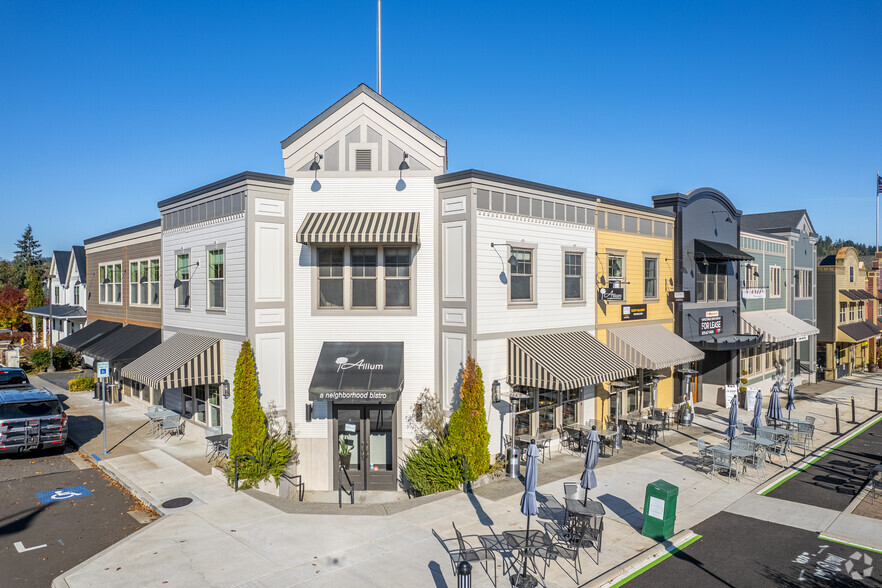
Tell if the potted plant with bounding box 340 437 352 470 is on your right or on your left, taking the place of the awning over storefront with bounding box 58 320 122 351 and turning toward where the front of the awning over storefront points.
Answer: on your left

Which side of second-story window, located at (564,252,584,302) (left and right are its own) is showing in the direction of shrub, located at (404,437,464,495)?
right

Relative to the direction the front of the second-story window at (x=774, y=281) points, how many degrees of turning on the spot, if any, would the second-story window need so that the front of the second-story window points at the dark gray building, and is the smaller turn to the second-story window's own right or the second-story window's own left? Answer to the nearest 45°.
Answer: approximately 45° to the second-story window's own right

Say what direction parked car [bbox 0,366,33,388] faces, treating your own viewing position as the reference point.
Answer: facing away from the viewer

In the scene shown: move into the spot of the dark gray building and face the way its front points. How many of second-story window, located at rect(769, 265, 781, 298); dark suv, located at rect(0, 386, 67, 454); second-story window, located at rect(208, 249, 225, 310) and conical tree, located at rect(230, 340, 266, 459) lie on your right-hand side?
3

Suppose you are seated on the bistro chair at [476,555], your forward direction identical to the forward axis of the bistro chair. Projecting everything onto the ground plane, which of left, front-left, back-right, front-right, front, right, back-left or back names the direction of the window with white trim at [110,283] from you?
back-left

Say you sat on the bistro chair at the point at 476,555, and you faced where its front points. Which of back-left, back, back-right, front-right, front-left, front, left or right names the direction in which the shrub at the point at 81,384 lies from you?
back-left

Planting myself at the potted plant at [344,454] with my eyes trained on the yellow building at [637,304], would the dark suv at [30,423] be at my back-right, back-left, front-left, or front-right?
back-left

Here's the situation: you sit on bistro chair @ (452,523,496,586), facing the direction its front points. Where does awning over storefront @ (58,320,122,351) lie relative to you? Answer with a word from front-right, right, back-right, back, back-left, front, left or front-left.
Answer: back-left

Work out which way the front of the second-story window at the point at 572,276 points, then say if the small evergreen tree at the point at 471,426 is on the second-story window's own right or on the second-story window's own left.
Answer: on the second-story window's own right

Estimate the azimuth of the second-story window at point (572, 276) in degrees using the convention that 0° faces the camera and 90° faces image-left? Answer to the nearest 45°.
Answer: approximately 315°

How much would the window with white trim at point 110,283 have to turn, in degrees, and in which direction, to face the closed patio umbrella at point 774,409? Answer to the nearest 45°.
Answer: approximately 90° to its left

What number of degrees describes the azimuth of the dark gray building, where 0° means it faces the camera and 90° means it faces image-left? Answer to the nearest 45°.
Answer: approximately 315°

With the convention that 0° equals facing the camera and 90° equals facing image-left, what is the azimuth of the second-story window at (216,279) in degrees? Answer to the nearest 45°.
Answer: approximately 45°

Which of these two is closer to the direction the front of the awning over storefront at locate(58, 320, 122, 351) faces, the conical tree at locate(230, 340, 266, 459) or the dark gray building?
the conical tree
